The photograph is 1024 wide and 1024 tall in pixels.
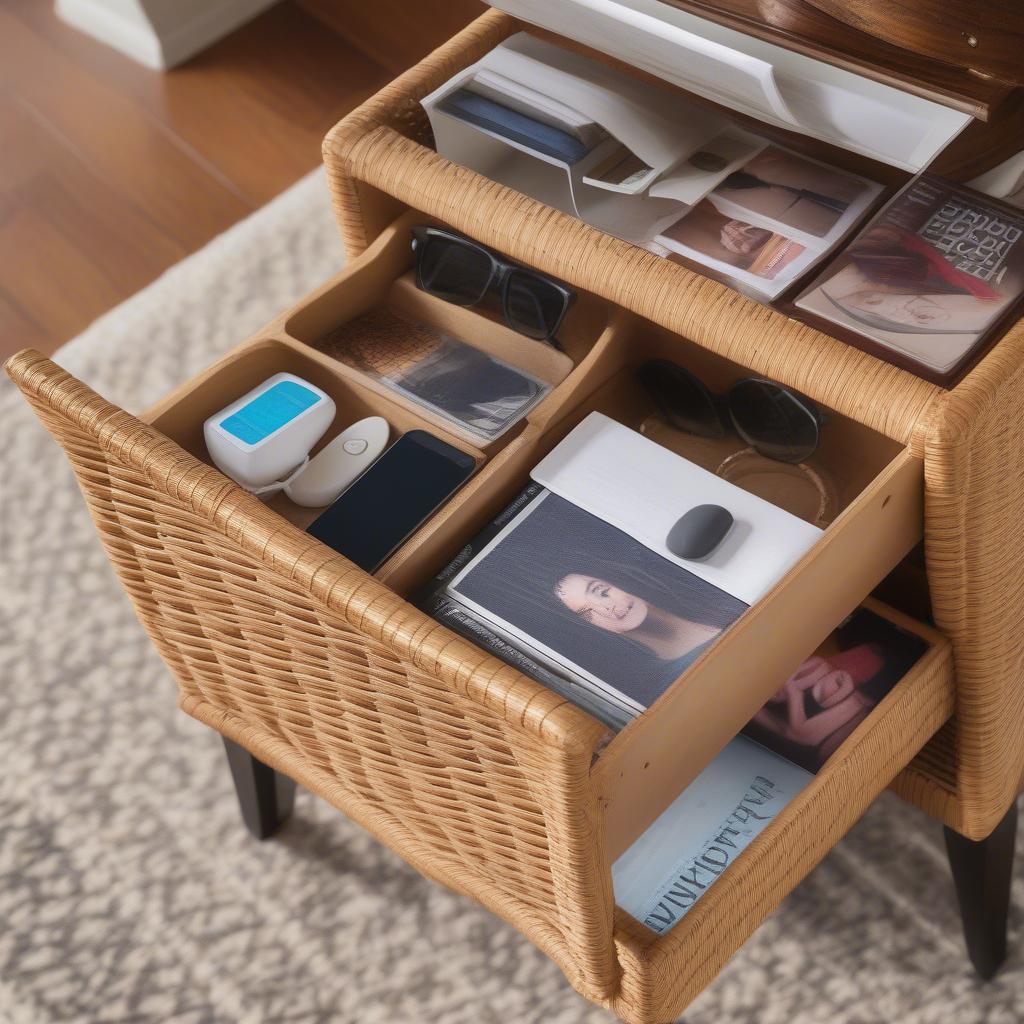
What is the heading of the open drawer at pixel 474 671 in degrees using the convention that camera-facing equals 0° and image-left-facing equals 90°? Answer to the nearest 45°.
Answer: approximately 45°
